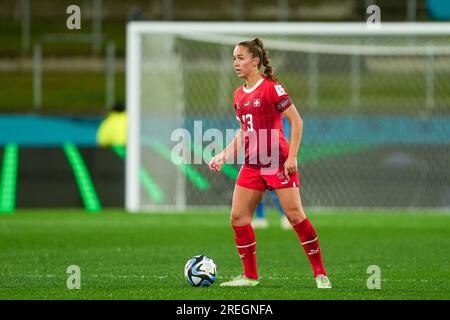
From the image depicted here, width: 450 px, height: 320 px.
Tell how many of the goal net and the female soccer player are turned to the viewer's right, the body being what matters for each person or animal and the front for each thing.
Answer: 0

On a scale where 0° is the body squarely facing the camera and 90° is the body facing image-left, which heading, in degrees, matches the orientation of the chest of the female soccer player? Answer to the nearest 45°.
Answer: approximately 45°

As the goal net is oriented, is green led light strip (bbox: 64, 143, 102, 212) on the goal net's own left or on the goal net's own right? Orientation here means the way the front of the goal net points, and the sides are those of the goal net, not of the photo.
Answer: on the goal net's own right

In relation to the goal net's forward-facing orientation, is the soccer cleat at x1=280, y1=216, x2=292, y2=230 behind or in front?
in front

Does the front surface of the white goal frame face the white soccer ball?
yes

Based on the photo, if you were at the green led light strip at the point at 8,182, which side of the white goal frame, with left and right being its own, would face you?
right

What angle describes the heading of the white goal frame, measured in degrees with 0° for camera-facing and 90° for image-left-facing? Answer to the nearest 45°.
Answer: approximately 0°

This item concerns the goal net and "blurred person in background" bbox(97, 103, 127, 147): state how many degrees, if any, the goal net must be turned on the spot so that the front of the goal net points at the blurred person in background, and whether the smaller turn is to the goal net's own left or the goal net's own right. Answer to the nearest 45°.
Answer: approximately 135° to the goal net's own right

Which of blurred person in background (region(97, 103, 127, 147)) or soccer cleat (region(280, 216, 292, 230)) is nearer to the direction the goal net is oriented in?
the soccer cleat

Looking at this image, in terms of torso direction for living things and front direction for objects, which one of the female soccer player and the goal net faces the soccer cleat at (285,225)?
the goal net

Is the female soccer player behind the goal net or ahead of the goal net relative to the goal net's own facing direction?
ahead

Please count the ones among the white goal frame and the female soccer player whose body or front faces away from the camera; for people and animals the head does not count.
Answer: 0
